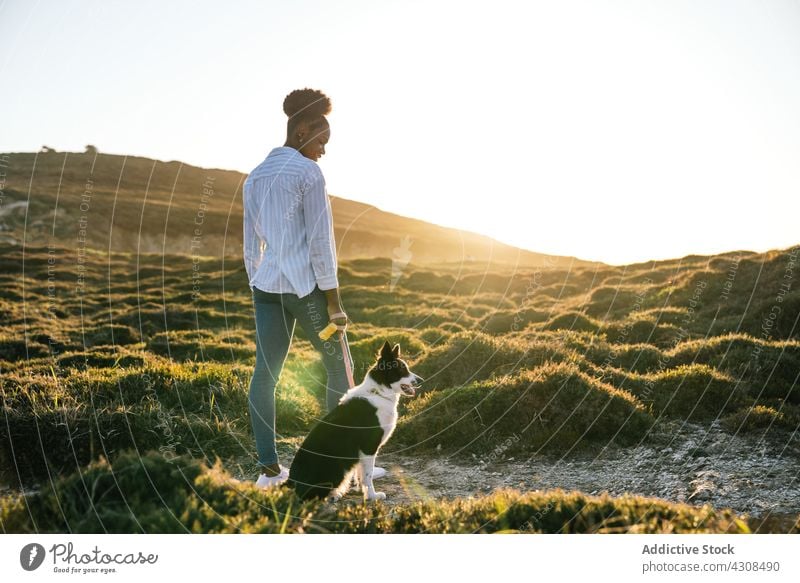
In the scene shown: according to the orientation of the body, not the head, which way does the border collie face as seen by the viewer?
to the viewer's right

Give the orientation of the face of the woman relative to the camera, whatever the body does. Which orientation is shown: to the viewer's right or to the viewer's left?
to the viewer's right

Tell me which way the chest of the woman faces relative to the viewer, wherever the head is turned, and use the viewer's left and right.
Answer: facing away from the viewer and to the right of the viewer
